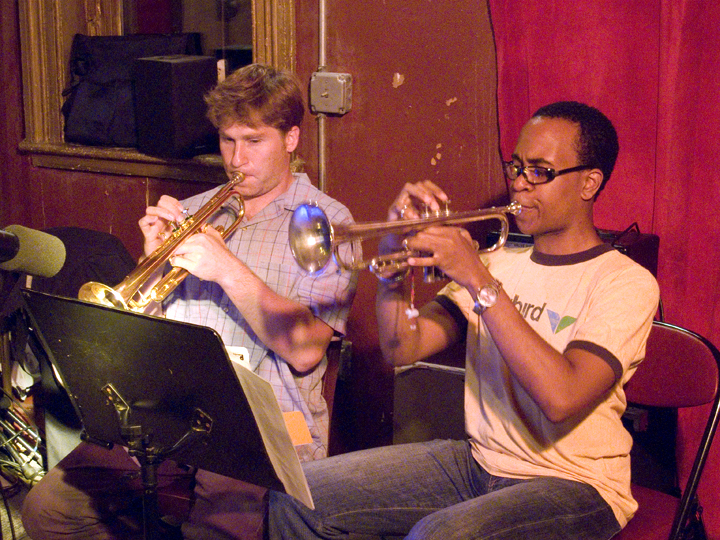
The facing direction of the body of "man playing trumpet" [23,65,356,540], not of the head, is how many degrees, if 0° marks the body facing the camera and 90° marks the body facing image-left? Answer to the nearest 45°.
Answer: approximately 45°

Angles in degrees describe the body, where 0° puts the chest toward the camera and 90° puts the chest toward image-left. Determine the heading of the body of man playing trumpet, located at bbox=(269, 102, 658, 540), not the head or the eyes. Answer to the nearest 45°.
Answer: approximately 45°

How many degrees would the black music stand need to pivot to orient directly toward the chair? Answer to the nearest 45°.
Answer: approximately 45° to its right

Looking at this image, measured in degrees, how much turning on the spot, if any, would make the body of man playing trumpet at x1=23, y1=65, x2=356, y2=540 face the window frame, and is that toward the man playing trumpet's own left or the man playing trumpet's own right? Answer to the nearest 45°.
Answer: approximately 135° to the man playing trumpet's own right

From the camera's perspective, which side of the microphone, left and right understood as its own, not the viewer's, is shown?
right

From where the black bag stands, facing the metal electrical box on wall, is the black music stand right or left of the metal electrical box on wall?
right

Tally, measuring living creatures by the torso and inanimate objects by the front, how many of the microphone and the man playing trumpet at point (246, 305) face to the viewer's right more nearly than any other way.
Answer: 1

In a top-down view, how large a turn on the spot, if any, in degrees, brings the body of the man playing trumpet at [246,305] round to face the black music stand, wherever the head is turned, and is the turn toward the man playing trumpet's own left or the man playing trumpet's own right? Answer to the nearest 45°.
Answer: approximately 45° to the man playing trumpet's own left

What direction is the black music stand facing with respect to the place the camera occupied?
facing away from the viewer and to the right of the viewer

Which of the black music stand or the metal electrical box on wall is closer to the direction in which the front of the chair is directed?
the black music stand
